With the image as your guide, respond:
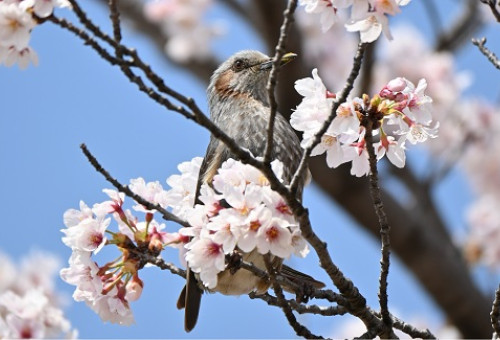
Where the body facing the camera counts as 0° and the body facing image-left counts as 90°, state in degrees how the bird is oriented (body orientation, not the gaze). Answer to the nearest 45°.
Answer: approximately 315°
